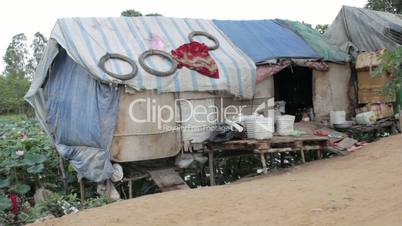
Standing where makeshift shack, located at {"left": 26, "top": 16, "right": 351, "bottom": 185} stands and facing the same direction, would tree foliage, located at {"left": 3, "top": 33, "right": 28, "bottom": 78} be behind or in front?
behind

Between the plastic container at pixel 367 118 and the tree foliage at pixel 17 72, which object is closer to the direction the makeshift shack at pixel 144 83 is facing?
the plastic container

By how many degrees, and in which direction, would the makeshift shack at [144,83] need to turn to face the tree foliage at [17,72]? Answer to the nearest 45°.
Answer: approximately 180°

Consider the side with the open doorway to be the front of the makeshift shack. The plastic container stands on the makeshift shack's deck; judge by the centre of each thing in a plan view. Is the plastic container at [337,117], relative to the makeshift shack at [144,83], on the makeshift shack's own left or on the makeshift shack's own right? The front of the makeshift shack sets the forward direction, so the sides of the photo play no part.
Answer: on the makeshift shack's own left

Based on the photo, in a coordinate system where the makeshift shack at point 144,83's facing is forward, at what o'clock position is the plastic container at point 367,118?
The plastic container is roughly at 10 o'clock from the makeshift shack.
